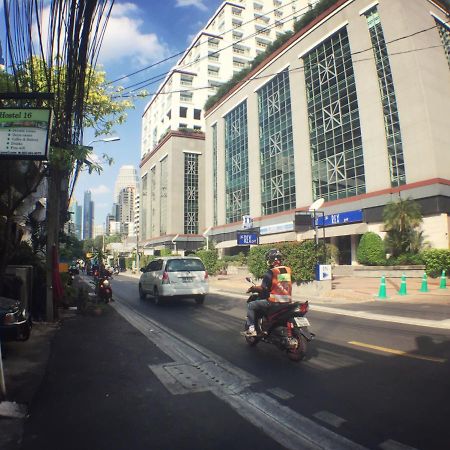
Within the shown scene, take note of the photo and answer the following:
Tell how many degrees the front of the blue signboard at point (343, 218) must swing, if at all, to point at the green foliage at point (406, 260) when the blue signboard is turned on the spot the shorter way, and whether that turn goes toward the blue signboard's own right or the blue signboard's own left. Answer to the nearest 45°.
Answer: approximately 90° to the blue signboard's own left

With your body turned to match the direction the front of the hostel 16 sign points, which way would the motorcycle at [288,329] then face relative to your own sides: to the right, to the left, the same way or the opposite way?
the opposite way

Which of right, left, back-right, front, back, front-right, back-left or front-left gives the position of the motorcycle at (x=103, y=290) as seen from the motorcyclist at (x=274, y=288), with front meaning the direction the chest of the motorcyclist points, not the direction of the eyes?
front

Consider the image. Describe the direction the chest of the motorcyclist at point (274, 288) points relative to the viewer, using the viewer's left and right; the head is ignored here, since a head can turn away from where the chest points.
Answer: facing away from the viewer and to the left of the viewer

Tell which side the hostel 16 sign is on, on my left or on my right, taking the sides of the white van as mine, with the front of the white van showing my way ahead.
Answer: on my left

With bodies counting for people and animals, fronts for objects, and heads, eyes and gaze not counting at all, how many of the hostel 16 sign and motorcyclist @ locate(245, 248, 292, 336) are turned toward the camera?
1

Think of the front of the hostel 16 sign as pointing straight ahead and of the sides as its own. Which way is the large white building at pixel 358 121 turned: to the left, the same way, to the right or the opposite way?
to the right

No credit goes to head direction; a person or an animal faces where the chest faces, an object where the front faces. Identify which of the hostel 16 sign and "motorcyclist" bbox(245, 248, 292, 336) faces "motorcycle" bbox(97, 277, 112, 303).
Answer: the motorcyclist

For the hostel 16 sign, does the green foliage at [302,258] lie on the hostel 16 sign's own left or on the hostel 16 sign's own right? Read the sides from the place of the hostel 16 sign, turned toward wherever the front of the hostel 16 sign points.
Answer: on the hostel 16 sign's own left

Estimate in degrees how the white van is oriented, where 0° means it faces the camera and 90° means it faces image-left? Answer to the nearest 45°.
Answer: approximately 135°

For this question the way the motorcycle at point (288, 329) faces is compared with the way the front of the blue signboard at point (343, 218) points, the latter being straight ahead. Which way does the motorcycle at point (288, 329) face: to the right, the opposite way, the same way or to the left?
to the right

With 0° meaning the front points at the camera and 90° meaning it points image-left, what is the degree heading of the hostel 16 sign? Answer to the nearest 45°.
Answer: approximately 0°

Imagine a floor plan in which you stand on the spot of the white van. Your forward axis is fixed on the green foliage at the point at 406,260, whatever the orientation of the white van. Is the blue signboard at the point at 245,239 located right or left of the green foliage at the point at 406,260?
left

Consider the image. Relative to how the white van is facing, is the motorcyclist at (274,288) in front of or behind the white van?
behind

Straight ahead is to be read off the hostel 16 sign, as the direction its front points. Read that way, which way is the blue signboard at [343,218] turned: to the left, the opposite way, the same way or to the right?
to the right

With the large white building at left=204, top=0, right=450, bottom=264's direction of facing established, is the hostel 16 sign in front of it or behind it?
in front

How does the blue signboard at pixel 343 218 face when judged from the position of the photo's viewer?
facing the viewer and to the left of the viewer

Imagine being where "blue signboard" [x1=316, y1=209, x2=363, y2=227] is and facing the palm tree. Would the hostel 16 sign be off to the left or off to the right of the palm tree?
right
